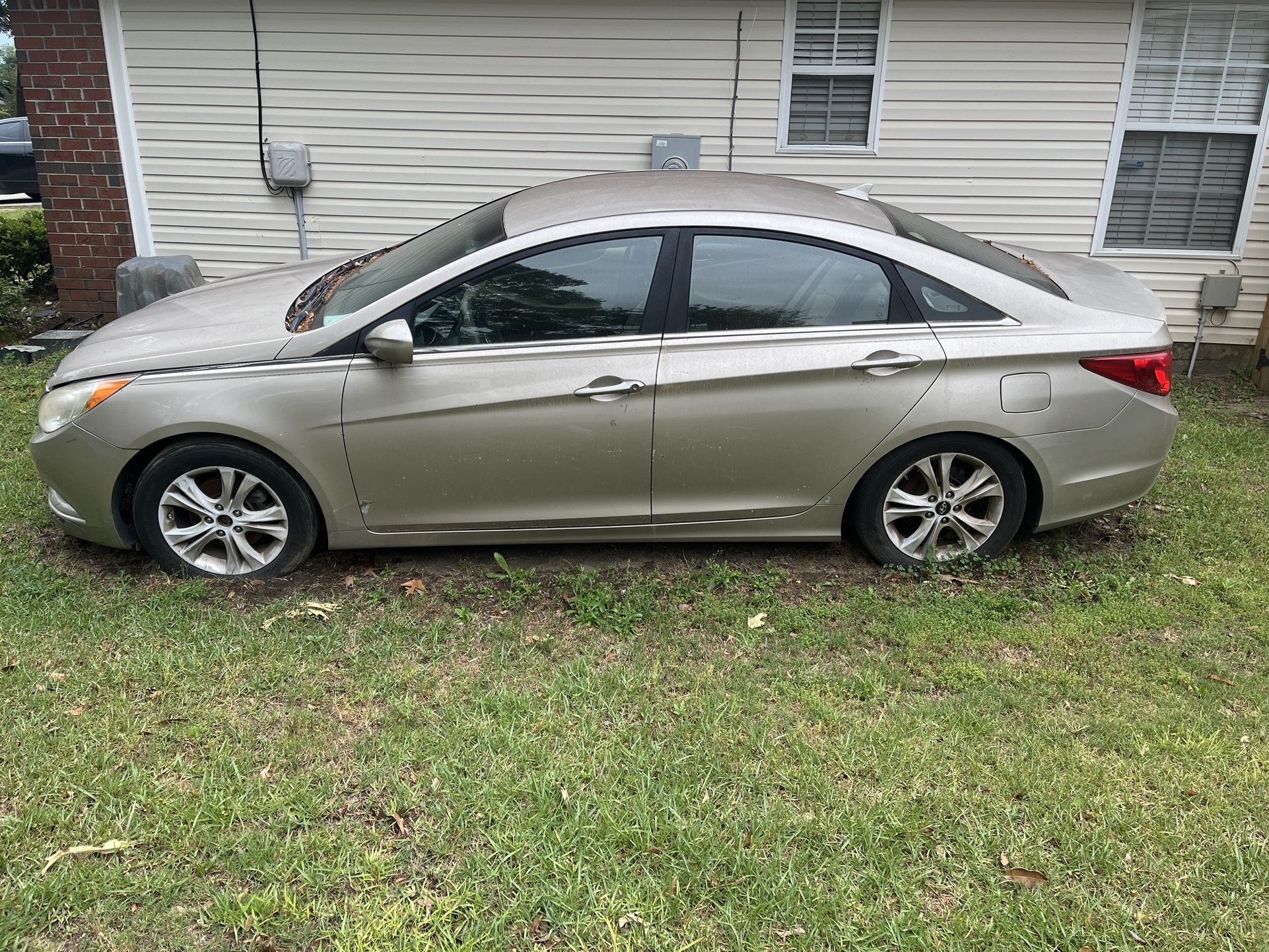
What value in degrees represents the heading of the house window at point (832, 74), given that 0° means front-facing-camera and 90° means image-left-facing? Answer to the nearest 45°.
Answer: approximately 0°

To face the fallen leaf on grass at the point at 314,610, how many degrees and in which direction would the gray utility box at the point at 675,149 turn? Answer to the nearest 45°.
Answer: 0° — it already faces it

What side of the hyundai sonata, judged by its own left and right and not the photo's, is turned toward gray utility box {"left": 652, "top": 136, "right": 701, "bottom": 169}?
right

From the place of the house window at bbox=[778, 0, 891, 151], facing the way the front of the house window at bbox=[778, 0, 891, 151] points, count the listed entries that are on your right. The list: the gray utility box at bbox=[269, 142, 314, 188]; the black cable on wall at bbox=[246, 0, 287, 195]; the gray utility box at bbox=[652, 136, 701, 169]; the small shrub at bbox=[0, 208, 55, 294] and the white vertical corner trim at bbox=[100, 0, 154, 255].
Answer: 5

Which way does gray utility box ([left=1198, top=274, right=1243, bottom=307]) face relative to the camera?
toward the camera

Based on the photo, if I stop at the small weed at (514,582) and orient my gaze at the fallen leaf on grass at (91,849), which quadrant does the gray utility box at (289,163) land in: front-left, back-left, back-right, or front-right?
back-right

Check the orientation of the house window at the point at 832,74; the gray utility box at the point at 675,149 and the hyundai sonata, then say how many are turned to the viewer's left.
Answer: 1

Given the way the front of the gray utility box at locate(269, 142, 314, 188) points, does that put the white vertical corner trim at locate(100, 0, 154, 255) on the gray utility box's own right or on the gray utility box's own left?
on the gray utility box's own right

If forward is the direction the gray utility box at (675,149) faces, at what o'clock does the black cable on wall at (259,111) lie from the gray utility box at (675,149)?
The black cable on wall is roughly at 3 o'clock from the gray utility box.

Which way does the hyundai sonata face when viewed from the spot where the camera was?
facing to the left of the viewer

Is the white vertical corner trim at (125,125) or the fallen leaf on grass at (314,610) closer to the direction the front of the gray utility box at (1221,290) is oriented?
the fallen leaf on grass

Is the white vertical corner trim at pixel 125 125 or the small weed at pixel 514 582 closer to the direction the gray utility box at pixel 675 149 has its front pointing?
the small weed

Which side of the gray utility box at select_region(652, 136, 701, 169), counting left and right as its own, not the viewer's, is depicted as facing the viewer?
front

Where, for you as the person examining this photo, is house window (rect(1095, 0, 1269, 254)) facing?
facing the viewer

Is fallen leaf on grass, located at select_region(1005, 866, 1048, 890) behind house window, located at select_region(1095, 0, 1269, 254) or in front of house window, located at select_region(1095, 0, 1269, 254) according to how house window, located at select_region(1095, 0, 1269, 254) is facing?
in front

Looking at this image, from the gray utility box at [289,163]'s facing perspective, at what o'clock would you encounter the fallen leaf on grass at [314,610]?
The fallen leaf on grass is roughly at 12 o'clock from the gray utility box.

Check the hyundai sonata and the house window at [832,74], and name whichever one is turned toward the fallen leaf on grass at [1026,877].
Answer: the house window

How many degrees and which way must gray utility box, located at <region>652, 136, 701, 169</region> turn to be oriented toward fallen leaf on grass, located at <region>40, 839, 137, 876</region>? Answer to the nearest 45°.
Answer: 0° — it already faces it
